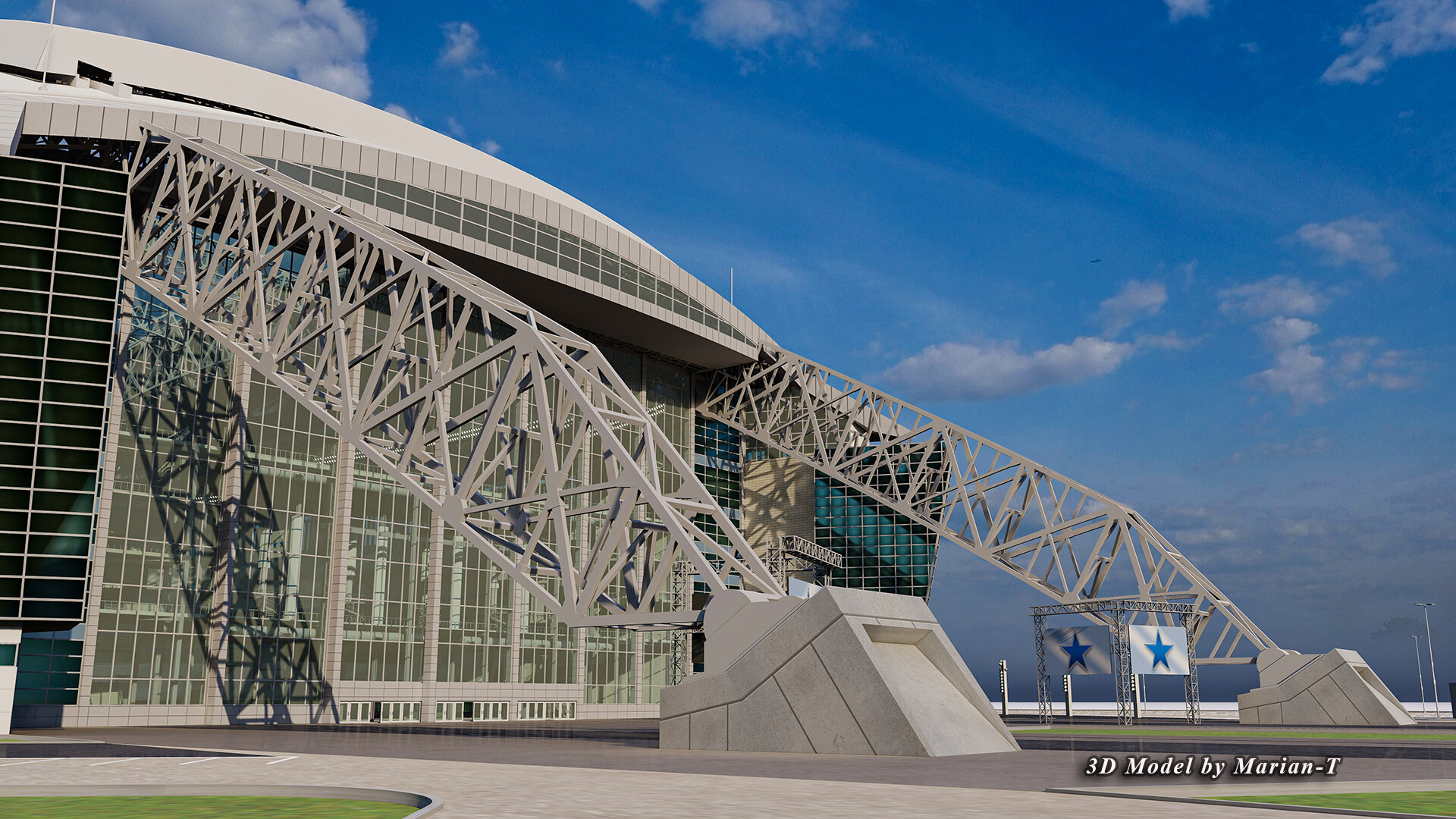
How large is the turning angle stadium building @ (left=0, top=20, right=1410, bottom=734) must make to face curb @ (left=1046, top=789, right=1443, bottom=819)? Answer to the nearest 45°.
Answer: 0° — it already faces it

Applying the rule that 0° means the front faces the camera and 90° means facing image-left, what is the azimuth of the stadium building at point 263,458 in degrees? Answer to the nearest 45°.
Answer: approximately 315°

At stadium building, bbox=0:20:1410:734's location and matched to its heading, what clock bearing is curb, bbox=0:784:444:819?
The curb is roughly at 1 o'clock from the stadium building.
